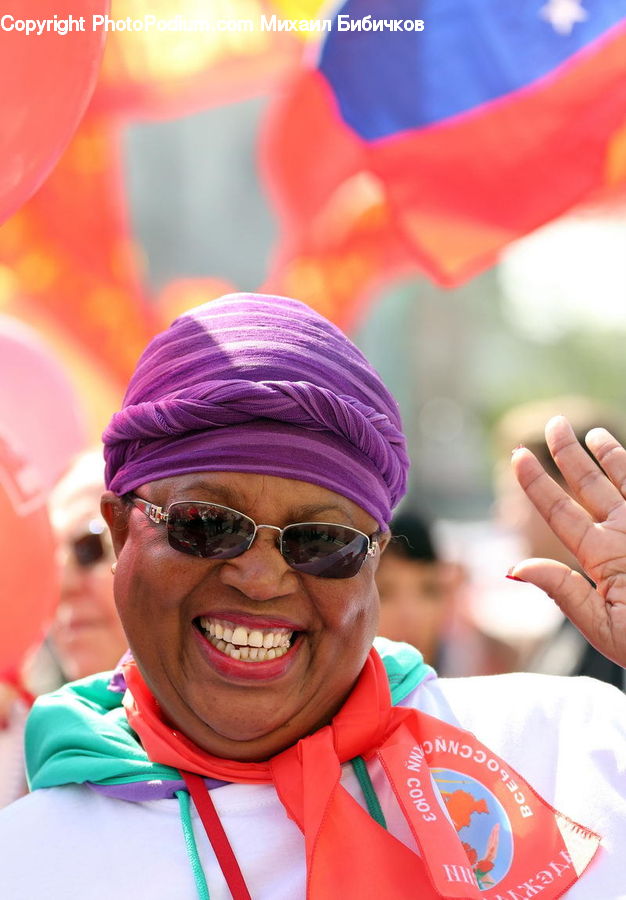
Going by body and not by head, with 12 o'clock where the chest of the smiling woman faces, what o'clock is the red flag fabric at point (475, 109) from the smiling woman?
The red flag fabric is roughly at 7 o'clock from the smiling woman.

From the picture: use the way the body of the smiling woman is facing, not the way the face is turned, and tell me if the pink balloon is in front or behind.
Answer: behind

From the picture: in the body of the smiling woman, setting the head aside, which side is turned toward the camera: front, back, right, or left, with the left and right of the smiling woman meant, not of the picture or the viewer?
front

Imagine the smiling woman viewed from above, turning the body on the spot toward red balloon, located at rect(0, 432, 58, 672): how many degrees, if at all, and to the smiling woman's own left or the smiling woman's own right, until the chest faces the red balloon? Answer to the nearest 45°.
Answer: approximately 135° to the smiling woman's own right

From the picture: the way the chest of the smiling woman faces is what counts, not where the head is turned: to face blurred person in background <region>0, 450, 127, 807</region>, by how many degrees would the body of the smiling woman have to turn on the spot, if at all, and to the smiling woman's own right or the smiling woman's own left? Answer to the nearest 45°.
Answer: approximately 180°
